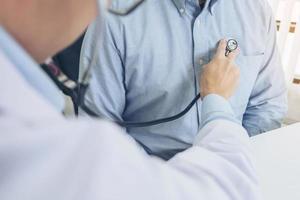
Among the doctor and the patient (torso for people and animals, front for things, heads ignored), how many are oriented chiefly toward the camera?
1

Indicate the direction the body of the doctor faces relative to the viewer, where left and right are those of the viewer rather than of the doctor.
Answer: facing away from the viewer and to the right of the viewer

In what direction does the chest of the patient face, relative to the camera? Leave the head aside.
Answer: toward the camera

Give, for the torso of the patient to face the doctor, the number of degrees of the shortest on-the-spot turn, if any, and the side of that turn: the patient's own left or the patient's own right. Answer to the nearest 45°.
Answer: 0° — they already face them

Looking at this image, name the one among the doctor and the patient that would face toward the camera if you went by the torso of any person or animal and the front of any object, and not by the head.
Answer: the patient
